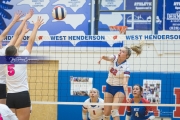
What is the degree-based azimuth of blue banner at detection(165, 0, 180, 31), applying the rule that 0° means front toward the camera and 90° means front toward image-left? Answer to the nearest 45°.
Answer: approximately 0°

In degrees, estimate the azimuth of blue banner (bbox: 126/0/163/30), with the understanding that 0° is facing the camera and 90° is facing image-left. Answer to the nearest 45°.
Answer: approximately 0°
